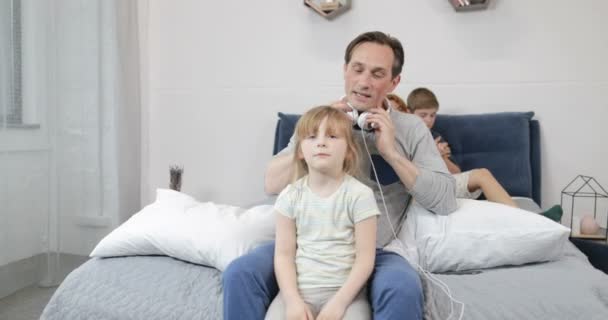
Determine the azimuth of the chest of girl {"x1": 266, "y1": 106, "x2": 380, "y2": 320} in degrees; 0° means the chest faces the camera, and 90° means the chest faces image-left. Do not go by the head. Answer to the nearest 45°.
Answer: approximately 0°

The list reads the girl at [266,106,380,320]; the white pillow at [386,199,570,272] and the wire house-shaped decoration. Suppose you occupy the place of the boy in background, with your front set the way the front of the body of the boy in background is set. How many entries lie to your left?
1

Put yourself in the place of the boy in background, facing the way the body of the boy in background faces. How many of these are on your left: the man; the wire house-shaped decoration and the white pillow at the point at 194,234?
1

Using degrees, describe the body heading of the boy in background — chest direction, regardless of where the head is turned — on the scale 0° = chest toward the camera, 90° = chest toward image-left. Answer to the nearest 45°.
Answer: approximately 315°

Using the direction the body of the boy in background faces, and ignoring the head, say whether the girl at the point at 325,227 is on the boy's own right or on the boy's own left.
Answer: on the boy's own right

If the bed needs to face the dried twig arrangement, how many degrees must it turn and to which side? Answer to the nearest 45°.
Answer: approximately 180°

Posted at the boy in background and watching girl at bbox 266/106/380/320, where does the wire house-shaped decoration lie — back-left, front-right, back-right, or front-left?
back-left
